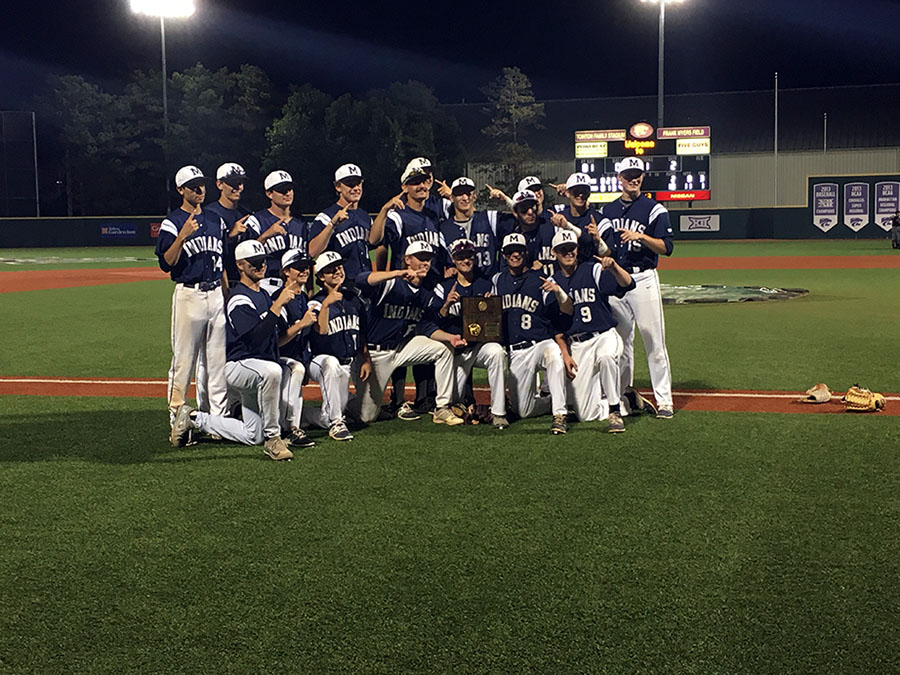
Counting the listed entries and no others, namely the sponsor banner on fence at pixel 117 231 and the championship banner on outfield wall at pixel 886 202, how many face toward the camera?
2

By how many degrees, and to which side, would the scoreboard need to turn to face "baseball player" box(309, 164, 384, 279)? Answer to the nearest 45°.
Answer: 0° — it already faces them

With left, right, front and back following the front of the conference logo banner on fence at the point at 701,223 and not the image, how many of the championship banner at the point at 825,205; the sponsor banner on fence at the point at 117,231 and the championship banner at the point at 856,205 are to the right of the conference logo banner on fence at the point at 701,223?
1

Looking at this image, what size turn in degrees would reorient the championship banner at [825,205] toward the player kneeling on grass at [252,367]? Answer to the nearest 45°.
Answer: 0° — it already faces them

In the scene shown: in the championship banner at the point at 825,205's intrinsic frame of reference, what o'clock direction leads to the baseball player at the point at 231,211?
The baseball player is roughly at 12 o'clock from the championship banner.

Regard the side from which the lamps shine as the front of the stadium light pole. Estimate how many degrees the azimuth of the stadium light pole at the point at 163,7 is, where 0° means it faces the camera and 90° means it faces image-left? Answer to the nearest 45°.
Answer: approximately 0°
